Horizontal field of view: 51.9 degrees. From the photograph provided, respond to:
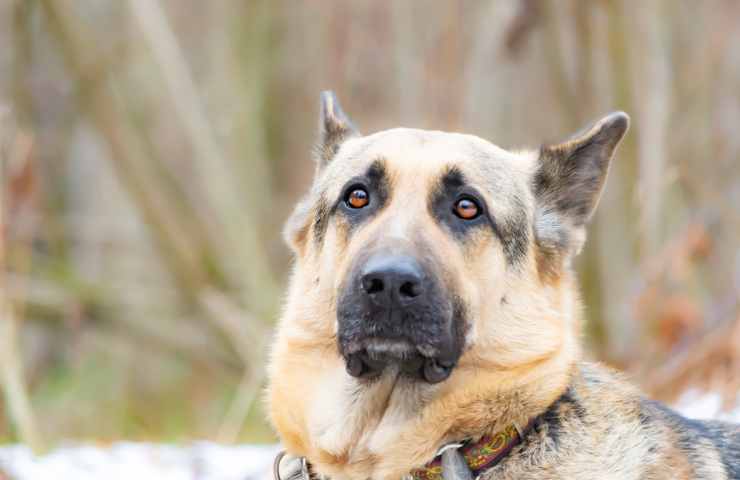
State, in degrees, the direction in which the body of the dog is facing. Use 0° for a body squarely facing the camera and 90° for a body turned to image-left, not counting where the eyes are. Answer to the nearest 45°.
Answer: approximately 45°
